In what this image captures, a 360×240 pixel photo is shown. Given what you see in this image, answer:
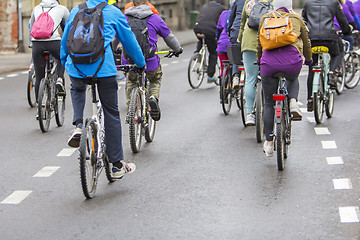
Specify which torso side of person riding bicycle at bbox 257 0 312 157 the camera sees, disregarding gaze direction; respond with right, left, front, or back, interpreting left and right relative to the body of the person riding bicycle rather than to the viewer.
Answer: back

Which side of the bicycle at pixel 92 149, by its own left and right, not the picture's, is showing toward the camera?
back

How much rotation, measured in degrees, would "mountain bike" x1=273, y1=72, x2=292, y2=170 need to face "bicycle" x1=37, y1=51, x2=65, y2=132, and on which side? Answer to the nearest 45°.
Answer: approximately 45° to its left

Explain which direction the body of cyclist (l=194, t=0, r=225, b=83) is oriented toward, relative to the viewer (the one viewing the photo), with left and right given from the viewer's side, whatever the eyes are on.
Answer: facing away from the viewer and to the right of the viewer

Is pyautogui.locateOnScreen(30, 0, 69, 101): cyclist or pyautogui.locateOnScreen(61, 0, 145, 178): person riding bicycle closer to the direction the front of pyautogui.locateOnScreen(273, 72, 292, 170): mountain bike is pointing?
the cyclist

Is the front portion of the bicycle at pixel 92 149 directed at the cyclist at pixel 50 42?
yes

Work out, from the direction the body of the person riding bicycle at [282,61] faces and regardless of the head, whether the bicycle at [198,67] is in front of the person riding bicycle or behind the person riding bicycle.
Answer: in front

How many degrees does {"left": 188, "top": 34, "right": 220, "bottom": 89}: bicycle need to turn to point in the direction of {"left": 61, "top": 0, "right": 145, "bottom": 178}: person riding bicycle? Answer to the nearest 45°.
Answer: approximately 135° to its right

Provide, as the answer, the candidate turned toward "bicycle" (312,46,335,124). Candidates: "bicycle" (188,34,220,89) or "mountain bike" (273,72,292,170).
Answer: the mountain bike

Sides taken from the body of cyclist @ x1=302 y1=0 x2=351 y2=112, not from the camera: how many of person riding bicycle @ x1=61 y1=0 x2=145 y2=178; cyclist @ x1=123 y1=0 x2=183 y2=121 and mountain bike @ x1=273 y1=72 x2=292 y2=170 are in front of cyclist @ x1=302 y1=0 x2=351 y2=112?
0

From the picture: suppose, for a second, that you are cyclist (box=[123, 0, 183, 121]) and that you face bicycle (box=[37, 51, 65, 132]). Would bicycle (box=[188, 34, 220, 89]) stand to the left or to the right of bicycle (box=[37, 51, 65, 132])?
right

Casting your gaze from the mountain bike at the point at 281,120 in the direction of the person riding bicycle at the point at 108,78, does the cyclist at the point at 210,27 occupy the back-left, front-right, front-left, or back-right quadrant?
back-right

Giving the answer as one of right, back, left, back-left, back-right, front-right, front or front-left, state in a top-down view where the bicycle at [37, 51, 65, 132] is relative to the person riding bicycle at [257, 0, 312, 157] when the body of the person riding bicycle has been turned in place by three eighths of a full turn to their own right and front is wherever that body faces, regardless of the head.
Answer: back

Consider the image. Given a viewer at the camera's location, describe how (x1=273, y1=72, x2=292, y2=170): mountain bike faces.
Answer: facing away from the viewer

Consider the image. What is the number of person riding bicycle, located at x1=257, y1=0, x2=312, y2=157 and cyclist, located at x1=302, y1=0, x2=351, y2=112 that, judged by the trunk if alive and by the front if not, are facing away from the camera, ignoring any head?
2

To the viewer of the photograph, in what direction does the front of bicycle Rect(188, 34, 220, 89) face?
facing away from the viewer and to the right of the viewer

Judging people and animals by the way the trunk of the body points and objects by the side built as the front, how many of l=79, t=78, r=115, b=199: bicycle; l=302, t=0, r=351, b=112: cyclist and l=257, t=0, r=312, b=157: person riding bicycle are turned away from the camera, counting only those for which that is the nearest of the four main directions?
3

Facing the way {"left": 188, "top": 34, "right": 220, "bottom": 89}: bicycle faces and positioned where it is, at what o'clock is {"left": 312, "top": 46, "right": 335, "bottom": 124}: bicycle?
{"left": 312, "top": 46, "right": 335, "bottom": 124}: bicycle is roughly at 4 o'clock from {"left": 188, "top": 34, "right": 220, "bottom": 89}: bicycle.

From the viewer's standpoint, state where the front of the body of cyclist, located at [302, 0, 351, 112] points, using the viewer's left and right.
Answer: facing away from the viewer

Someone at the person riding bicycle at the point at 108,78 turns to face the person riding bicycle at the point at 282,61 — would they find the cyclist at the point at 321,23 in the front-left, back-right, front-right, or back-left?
front-left

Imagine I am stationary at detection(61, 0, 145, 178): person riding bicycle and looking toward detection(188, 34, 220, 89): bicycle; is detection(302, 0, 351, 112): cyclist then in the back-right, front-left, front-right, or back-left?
front-right
